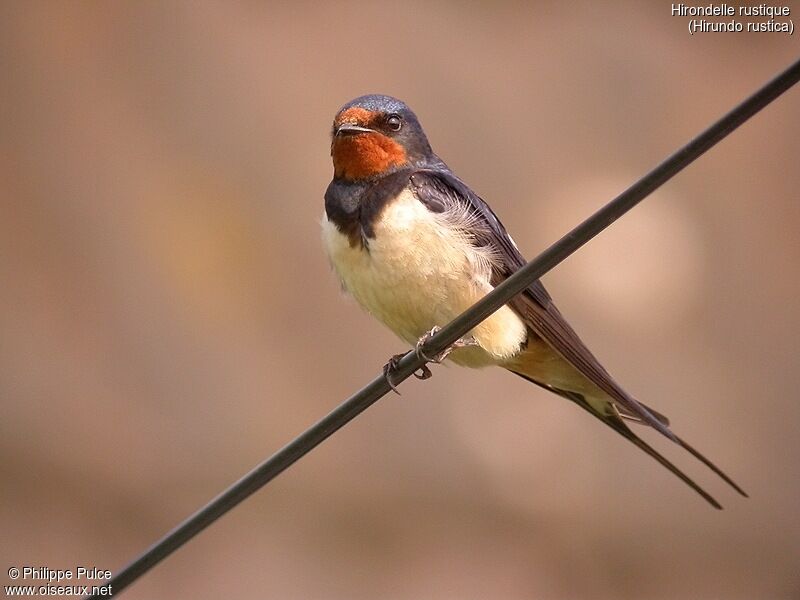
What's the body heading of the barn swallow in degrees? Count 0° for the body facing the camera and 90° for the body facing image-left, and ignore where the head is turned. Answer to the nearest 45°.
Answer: approximately 45°
